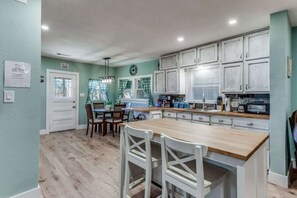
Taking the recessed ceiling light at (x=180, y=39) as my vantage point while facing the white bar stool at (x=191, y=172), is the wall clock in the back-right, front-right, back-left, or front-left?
back-right

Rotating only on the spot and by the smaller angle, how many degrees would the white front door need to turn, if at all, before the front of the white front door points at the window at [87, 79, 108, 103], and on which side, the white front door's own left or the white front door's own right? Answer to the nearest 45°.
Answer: approximately 90° to the white front door's own left

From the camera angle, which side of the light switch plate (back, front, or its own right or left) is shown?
front

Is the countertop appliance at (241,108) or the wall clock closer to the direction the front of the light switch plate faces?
the countertop appliance

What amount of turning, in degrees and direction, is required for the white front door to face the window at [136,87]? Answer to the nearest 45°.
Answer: approximately 90° to its left

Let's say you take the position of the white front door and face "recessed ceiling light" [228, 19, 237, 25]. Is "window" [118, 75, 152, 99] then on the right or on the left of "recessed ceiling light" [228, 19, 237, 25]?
left

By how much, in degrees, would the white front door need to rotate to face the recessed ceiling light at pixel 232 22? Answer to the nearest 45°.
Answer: approximately 45° to its left

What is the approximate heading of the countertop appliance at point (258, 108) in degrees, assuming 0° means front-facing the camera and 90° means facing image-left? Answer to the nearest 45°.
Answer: approximately 0°

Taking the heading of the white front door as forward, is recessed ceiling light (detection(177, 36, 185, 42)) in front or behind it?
in front

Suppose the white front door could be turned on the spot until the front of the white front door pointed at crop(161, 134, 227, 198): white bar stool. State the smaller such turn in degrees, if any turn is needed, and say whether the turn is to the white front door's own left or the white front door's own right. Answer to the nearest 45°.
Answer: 0° — it already faces it

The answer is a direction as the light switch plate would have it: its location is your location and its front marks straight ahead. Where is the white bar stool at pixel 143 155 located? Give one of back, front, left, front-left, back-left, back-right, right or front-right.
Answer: front-left

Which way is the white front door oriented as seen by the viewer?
toward the camera
